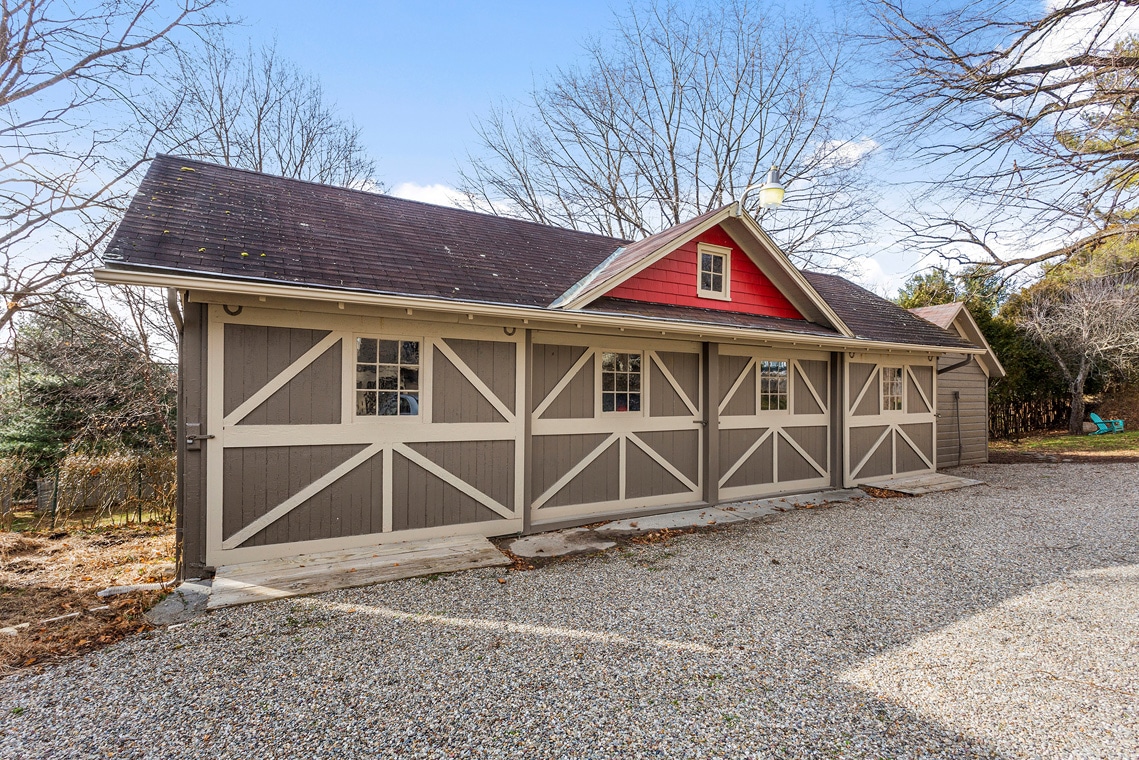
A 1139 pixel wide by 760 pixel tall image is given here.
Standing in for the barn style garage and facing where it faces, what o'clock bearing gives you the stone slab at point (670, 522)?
The stone slab is roughly at 10 o'clock from the barn style garage.

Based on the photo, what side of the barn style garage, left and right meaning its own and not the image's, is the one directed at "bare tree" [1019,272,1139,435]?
left

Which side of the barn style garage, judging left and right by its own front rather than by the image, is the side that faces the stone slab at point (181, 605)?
right

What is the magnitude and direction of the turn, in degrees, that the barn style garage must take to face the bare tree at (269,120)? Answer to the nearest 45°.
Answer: approximately 180°

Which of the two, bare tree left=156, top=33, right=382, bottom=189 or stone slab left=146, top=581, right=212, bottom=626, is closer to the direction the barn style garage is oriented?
the stone slab

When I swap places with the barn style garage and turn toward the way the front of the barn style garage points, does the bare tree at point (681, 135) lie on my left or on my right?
on my left

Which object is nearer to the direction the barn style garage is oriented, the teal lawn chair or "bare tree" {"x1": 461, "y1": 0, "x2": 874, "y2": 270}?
the teal lawn chair

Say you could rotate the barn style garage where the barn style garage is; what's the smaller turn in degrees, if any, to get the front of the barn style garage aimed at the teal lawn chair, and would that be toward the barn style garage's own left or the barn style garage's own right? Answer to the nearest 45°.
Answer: approximately 90° to the barn style garage's own left

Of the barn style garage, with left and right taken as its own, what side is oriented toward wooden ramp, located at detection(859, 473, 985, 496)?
left
